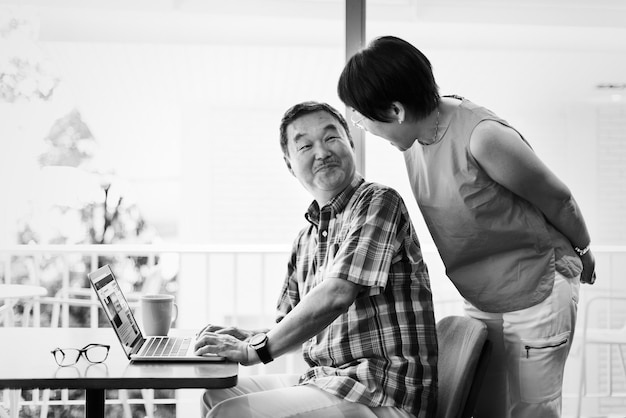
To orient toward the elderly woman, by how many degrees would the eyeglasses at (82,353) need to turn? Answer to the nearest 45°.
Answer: approximately 90° to its left

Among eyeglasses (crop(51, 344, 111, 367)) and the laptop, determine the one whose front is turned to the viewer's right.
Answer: the laptop

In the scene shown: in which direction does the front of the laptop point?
to the viewer's right

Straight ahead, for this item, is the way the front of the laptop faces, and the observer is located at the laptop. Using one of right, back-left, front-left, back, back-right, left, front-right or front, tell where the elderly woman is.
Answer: front

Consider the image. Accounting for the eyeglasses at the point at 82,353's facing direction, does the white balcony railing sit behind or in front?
behind

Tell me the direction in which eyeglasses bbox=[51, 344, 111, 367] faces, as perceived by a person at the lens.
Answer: facing the viewer

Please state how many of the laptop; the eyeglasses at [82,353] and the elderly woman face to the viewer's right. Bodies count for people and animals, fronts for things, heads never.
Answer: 1

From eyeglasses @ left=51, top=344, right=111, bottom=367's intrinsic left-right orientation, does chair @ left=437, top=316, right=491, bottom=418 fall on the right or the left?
on its left

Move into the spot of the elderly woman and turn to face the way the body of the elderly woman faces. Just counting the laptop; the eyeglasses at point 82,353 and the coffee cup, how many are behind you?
0

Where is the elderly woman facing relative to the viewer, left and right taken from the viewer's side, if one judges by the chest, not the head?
facing to the left of the viewer

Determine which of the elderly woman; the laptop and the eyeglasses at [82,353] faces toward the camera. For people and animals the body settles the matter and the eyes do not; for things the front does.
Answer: the eyeglasses

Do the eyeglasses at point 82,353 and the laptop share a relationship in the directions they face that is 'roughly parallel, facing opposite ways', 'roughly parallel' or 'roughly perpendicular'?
roughly perpendicular

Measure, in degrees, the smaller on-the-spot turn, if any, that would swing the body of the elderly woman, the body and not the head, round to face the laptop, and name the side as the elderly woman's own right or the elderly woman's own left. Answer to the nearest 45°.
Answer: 0° — they already face it

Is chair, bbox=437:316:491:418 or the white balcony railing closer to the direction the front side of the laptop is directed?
the chair

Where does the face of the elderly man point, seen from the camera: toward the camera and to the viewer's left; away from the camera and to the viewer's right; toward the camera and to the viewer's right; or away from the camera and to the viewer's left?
toward the camera and to the viewer's right

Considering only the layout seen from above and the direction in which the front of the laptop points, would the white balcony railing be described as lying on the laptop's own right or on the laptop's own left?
on the laptop's own left

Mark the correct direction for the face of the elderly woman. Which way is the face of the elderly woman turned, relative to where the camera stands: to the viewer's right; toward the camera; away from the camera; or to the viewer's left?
to the viewer's left
